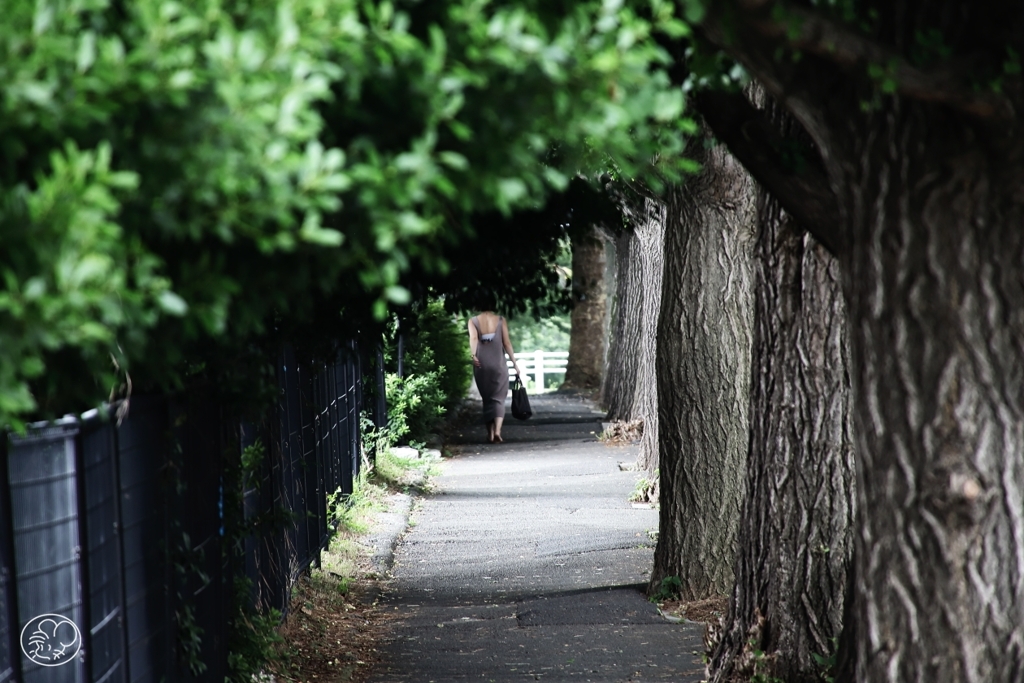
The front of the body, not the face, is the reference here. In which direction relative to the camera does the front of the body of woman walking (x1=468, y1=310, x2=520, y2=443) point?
away from the camera

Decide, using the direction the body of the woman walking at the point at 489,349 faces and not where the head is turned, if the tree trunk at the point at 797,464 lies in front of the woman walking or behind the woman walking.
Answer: behind

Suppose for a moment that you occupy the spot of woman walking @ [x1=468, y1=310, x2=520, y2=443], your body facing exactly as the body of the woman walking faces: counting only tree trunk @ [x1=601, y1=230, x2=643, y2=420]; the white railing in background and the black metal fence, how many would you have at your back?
1

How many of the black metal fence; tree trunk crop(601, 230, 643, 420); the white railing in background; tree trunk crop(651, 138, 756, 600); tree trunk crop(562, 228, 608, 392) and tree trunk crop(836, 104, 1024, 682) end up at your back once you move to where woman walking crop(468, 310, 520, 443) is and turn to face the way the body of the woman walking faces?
3

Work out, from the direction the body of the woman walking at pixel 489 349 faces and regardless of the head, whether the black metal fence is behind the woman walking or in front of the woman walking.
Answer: behind

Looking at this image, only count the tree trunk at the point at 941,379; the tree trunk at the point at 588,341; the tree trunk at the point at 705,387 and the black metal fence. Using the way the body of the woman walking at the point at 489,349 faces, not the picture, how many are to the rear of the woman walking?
3

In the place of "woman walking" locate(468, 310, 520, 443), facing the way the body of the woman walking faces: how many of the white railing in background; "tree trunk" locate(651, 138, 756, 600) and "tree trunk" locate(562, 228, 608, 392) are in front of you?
2

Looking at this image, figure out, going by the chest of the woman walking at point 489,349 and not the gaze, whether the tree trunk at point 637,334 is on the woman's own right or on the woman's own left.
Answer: on the woman's own right

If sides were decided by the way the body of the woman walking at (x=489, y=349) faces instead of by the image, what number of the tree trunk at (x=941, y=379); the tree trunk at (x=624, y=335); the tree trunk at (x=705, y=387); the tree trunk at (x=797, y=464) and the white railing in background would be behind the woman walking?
3

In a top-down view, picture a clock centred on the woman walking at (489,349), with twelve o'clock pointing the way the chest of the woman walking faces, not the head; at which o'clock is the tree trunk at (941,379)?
The tree trunk is roughly at 6 o'clock from the woman walking.

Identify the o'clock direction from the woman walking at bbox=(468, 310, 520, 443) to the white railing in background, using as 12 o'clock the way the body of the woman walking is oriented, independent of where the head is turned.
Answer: The white railing in background is roughly at 12 o'clock from the woman walking.
